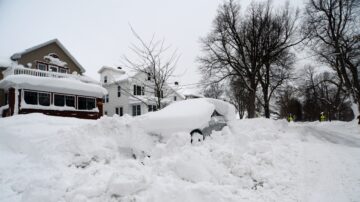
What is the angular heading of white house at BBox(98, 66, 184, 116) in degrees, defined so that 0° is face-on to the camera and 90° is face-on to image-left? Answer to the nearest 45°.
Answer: approximately 315°

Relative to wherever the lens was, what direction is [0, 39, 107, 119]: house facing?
facing the viewer and to the right of the viewer

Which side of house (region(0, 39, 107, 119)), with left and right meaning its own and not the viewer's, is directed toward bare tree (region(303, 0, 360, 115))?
front

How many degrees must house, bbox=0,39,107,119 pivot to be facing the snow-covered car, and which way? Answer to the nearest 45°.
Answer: approximately 45° to its right

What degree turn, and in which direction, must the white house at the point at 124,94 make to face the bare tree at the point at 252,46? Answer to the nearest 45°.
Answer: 0° — it already faces it

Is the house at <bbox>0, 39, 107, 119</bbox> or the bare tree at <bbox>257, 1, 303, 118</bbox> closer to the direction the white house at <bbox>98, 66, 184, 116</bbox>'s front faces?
the bare tree

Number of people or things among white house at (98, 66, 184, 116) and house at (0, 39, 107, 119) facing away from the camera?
0

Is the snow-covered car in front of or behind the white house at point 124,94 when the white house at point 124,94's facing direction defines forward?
in front

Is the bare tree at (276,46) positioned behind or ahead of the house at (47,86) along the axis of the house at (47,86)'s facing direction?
ahead
